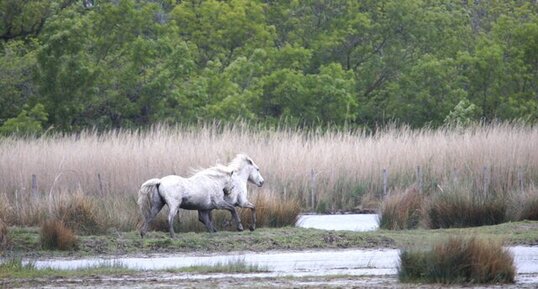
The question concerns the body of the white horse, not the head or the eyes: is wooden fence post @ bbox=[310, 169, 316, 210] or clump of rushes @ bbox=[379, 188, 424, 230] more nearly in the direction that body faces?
the clump of rushes

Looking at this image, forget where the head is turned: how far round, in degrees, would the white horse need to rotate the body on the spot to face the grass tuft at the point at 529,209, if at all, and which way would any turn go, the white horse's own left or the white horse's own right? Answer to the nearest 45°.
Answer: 0° — it already faces it

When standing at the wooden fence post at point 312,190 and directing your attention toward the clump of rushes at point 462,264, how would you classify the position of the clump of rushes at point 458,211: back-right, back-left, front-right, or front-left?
front-left

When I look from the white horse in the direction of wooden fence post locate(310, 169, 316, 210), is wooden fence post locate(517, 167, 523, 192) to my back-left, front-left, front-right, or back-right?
front-right

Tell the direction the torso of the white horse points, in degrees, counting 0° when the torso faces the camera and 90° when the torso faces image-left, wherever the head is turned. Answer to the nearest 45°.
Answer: approximately 270°

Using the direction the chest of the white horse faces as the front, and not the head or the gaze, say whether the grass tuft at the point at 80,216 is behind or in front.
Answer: behind

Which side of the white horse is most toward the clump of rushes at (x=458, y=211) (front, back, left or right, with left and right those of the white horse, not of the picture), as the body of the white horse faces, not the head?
front

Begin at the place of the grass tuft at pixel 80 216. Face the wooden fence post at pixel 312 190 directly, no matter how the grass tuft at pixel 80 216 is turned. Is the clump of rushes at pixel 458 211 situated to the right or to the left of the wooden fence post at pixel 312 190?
right

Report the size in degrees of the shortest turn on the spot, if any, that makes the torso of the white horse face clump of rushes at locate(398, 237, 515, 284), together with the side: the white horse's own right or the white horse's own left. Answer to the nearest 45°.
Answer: approximately 45° to the white horse's own right

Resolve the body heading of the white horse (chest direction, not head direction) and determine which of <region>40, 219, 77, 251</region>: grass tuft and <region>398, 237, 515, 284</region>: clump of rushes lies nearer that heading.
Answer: the clump of rushes

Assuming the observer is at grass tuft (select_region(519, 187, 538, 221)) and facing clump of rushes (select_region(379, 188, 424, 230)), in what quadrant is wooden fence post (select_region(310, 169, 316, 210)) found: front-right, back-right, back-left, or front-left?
front-right
